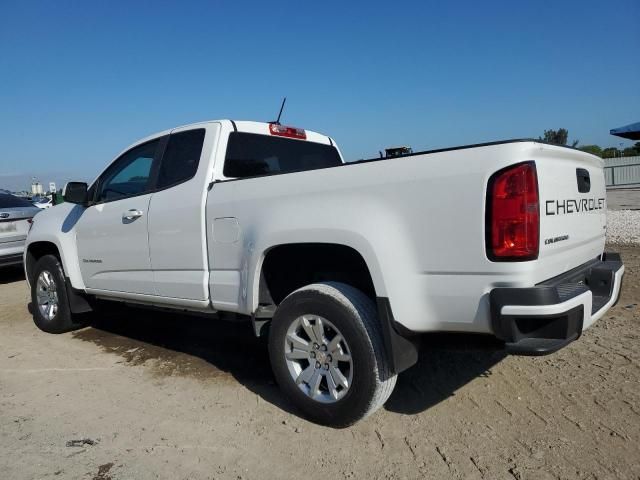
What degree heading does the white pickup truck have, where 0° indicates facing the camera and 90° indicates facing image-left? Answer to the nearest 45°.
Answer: approximately 135°

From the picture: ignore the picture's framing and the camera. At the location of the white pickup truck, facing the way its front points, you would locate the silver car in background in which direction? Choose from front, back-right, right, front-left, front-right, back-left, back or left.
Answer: front

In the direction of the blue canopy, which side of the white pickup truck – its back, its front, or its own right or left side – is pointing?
right

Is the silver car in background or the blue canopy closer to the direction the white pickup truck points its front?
the silver car in background

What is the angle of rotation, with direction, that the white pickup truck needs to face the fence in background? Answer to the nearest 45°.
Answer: approximately 90° to its right
